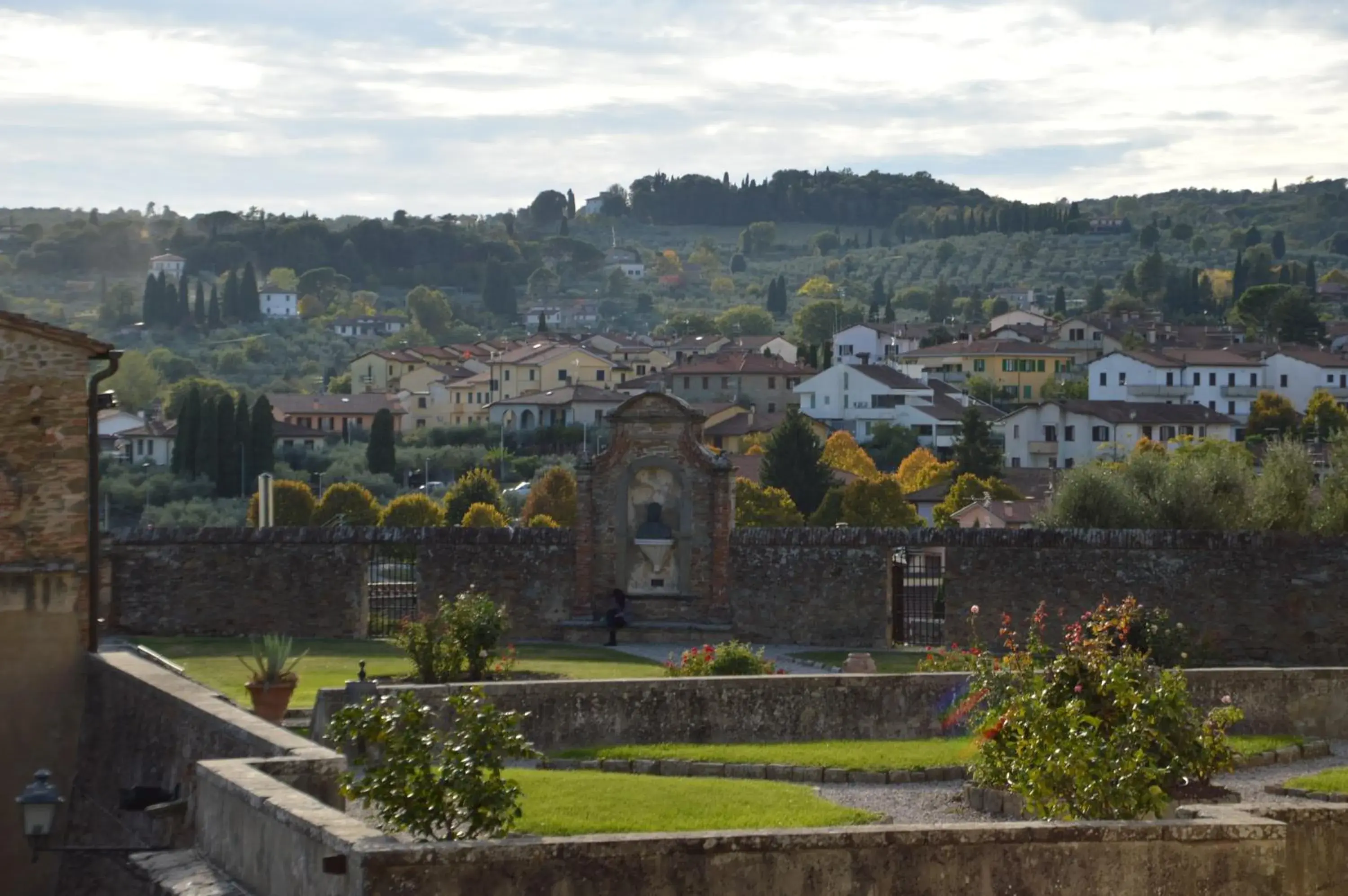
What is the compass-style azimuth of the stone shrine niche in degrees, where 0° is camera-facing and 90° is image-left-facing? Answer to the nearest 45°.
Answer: approximately 0°

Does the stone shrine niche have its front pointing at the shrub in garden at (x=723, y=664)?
yes

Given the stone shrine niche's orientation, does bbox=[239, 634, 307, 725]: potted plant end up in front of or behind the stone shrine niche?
in front

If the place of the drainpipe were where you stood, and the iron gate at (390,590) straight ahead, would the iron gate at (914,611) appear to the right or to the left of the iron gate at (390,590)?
right

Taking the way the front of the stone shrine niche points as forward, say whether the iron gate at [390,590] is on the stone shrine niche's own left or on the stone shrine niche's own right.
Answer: on the stone shrine niche's own right

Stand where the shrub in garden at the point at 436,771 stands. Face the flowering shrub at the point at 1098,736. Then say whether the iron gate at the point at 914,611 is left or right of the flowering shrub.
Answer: left
